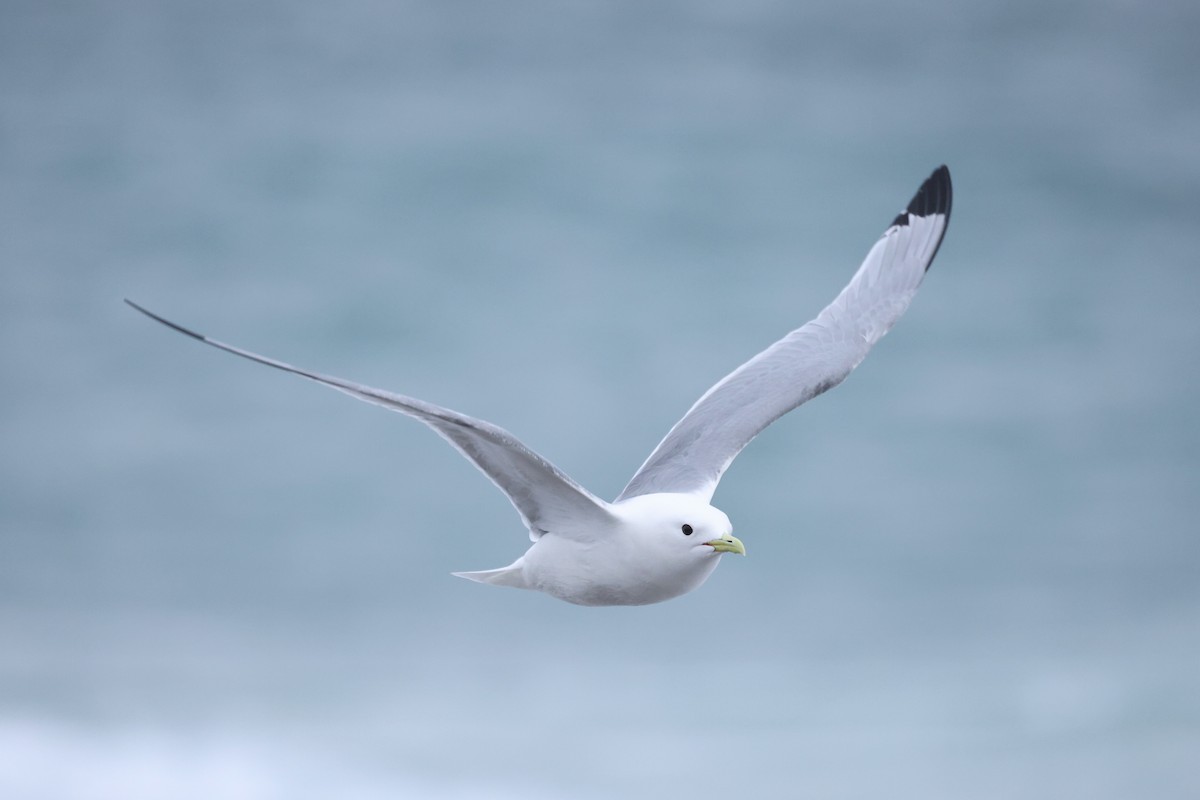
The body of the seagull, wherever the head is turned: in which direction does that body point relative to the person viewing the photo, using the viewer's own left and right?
facing the viewer and to the right of the viewer
